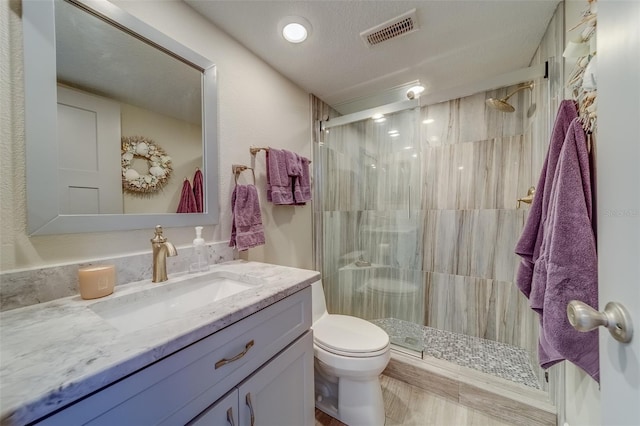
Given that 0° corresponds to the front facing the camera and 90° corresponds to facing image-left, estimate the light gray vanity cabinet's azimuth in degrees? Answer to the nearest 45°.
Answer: approximately 315°

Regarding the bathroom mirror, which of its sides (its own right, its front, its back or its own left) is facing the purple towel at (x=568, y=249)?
front

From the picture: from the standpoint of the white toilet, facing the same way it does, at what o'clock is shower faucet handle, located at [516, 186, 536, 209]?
The shower faucet handle is roughly at 10 o'clock from the white toilet.

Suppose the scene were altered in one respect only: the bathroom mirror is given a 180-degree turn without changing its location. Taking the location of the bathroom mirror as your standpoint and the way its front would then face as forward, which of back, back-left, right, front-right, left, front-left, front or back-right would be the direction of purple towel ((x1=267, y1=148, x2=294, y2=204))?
back-right

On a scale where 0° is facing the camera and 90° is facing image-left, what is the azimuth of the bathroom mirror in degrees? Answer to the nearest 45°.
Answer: approximately 315°

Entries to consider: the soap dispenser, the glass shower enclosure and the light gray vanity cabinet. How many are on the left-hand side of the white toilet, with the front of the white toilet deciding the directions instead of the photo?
1

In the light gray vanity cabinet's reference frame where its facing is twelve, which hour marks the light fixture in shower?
The light fixture in shower is roughly at 10 o'clock from the light gray vanity cabinet.

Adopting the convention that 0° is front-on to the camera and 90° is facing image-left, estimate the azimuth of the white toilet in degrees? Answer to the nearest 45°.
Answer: approximately 315°

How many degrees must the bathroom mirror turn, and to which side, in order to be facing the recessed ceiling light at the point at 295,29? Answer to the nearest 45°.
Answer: approximately 45° to its left

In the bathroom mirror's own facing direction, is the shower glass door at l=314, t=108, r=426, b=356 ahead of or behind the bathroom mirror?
ahead

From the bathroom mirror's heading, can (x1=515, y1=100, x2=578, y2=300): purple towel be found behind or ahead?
ahead

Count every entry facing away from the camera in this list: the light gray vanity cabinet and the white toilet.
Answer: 0
